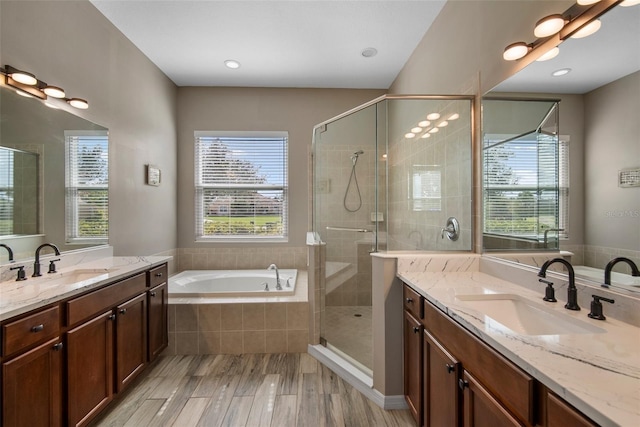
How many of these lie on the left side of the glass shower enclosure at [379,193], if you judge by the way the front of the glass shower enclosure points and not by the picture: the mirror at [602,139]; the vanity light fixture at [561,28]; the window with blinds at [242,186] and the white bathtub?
2

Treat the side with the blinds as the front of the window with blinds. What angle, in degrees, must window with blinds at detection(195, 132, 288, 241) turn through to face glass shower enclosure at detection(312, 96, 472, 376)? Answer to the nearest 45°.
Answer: approximately 45° to its left

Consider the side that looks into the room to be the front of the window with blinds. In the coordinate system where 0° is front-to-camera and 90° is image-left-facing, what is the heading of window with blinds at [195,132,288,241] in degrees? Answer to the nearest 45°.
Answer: approximately 0°

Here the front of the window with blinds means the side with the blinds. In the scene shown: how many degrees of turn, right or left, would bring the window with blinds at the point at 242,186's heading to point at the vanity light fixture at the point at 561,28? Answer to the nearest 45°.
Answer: approximately 45° to its left

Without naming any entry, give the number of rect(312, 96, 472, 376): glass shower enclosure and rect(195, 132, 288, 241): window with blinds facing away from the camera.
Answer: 0

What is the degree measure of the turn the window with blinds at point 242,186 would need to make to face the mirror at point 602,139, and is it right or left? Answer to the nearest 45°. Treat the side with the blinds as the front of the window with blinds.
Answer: approximately 45° to its left

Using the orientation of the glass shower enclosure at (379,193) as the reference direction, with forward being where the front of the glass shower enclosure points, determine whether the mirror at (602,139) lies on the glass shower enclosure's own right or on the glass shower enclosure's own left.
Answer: on the glass shower enclosure's own left

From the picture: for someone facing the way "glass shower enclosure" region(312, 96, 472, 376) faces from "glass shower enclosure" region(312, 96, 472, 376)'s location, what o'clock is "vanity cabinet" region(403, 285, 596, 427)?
The vanity cabinet is roughly at 10 o'clock from the glass shower enclosure.
